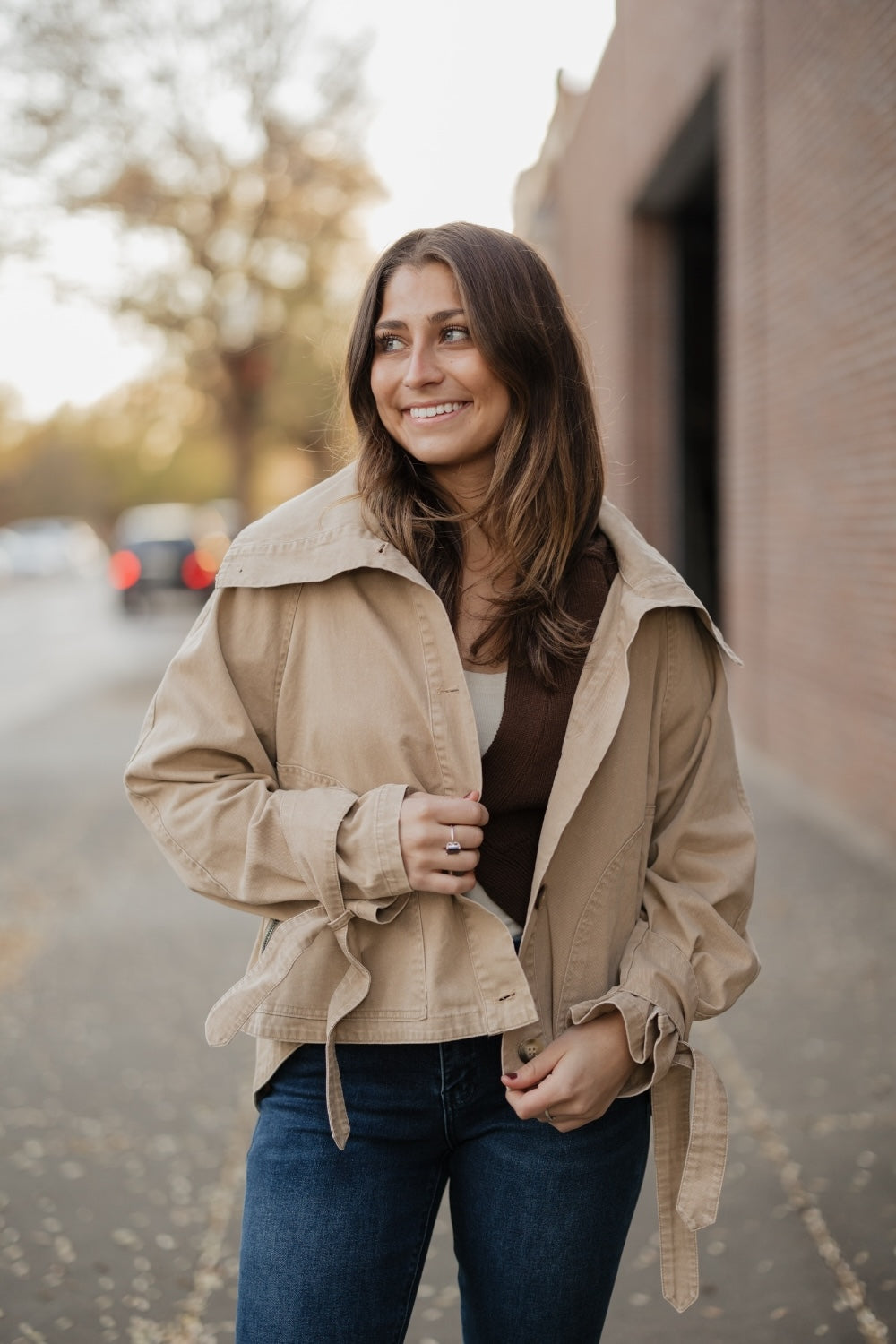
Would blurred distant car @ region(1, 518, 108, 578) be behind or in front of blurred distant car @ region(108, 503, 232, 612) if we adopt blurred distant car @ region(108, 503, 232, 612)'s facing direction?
in front

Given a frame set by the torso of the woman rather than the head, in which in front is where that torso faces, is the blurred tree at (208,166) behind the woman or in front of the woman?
behind

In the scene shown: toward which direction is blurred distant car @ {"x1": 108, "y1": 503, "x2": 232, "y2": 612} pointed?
away from the camera

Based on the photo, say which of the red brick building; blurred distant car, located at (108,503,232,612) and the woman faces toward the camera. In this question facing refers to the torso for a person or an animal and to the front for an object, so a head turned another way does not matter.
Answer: the woman

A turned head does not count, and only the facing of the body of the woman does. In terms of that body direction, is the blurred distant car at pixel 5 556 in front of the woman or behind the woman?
behind

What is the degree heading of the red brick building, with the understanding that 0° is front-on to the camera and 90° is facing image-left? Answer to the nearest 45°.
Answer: approximately 90°

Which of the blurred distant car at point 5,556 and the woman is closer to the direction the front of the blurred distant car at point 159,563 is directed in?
the blurred distant car

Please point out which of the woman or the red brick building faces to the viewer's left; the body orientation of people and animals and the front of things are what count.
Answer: the red brick building

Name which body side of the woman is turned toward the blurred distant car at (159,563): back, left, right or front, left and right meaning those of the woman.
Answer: back

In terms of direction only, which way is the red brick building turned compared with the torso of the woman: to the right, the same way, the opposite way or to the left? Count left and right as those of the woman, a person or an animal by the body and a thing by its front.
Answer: to the right

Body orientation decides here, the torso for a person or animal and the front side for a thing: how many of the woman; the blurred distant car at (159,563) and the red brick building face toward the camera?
1

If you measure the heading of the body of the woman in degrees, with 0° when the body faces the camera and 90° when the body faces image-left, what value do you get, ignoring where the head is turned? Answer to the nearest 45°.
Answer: approximately 0°
